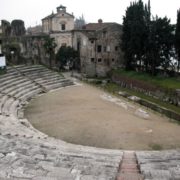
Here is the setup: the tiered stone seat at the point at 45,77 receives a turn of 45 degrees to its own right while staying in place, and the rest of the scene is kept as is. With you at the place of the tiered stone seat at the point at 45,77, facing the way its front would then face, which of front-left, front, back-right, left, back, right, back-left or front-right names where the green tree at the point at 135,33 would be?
left

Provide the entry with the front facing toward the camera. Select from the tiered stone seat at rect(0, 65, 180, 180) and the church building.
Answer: the church building

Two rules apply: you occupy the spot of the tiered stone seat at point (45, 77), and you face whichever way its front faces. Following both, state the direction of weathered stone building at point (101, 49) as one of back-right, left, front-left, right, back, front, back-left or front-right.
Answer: left

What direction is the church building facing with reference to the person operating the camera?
facing the viewer

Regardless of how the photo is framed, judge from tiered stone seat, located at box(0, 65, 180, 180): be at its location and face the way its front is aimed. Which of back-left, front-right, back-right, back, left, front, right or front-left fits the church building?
front-left

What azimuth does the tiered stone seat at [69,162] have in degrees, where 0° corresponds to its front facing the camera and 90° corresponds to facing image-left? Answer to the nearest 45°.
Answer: approximately 225°

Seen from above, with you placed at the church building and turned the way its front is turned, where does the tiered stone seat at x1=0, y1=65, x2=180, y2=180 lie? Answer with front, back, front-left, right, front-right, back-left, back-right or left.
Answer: front

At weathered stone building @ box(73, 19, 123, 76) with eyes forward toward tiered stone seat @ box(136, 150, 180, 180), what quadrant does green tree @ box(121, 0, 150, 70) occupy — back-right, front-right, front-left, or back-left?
front-left

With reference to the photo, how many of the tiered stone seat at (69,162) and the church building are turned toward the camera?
1

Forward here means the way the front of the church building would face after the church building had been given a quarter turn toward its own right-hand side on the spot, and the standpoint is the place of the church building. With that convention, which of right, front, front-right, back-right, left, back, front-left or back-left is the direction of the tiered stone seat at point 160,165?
left

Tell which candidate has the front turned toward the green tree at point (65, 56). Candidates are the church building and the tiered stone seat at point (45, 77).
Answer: the church building

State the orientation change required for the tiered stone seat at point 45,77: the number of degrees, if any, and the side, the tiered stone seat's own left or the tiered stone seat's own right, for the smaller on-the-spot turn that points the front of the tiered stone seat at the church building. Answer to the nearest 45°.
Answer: approximately 135° to the tiered stone seat's own left

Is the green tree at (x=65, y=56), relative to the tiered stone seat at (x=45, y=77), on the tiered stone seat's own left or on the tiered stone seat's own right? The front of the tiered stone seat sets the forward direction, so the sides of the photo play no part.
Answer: on the tiered stone seat's own left
